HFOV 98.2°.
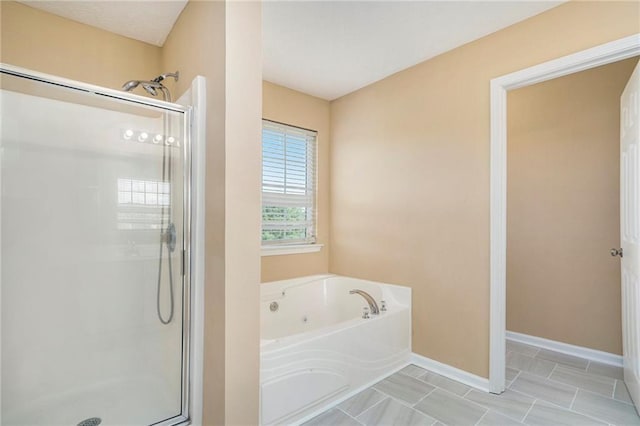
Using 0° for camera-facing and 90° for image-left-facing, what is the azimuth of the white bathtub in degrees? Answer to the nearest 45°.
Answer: approximately 315°

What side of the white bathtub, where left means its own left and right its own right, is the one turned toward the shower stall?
right

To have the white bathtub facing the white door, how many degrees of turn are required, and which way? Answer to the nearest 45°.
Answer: approximately 45° to its left
